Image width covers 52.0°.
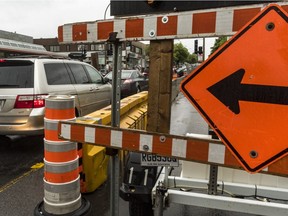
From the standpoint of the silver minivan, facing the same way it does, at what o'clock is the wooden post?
The wooden post is roughly at 4 o'clock from the silver minivan.

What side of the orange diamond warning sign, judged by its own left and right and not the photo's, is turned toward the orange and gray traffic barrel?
right

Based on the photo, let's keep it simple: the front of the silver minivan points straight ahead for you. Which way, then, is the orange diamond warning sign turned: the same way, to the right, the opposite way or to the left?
the opposite way

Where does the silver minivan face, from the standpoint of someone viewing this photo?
facing away from the viewer and to the right of the viewer

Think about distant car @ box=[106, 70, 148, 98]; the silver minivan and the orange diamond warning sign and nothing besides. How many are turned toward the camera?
1

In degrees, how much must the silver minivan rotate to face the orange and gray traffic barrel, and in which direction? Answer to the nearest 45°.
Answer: approximately 135° to its right

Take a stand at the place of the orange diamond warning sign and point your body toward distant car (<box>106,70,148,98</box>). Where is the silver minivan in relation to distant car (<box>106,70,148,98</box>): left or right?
left

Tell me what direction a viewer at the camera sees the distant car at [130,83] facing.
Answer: facing away from the viewer and to the right of the viewer

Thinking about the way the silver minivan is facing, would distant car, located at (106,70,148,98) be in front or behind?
in front

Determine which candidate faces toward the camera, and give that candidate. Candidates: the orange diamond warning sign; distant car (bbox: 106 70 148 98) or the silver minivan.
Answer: the orange diamond warning sign

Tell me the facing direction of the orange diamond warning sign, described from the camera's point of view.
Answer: facing the viewer

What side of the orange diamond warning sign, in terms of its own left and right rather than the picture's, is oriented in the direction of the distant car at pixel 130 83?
back
